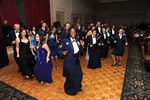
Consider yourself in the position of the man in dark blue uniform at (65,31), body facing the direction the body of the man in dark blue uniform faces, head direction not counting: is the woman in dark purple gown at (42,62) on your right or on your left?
on your right

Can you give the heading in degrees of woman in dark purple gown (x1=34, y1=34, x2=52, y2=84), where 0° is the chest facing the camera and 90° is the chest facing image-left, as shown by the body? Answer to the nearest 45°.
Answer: approximately 45°

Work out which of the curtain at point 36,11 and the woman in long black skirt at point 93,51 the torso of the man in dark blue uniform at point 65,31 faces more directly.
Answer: the woman in long black skirt

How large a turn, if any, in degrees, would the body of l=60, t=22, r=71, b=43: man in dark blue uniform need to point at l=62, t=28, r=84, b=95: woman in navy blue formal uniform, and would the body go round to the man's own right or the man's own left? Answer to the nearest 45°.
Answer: approximately 45° to the man's own right

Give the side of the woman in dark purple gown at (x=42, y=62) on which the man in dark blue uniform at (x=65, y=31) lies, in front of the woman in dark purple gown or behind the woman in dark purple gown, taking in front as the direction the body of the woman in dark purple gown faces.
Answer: behind

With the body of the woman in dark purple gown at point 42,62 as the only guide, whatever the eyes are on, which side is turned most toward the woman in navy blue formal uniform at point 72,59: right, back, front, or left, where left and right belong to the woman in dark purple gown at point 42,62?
left

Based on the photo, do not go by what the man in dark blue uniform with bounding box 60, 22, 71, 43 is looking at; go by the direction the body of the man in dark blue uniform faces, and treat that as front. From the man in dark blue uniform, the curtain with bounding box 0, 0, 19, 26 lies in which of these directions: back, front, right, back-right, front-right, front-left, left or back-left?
back

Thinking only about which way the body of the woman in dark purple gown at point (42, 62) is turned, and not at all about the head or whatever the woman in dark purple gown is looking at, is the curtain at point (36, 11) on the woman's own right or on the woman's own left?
on the woman's own right

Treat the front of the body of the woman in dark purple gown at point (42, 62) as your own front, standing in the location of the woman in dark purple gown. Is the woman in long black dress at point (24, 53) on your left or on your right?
on your right

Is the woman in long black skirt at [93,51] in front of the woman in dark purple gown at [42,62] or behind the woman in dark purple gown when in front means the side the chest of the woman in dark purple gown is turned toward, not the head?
behind

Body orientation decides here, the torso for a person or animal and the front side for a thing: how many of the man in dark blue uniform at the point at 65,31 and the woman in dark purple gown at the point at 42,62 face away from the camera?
0

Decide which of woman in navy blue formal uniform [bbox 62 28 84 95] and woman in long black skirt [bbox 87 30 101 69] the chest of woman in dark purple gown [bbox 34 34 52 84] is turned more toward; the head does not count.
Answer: the woman in navy blue formal uniform
